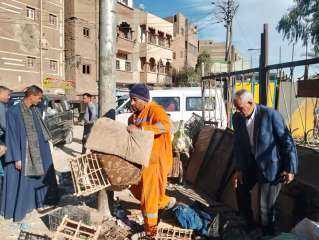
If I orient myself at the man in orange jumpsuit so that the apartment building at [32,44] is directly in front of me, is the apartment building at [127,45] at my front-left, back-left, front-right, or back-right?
front-right

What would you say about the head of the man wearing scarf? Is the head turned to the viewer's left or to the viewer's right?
to the viewer's right

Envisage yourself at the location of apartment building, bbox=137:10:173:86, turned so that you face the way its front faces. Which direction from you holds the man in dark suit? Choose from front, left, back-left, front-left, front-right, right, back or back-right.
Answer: front-right

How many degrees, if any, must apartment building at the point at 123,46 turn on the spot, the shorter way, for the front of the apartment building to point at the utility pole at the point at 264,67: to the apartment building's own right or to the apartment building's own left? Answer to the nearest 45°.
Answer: approximately 45° to the apartment building's own right

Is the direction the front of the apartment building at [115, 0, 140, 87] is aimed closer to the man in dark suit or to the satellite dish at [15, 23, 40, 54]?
the man in dark suit

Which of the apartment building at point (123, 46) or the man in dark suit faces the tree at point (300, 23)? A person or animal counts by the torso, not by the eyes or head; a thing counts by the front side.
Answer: the apartment building

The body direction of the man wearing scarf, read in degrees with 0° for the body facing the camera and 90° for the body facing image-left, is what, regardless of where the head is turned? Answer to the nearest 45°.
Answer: approximately 315°

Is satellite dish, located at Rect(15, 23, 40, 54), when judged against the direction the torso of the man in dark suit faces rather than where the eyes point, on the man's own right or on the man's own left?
on the man's own right

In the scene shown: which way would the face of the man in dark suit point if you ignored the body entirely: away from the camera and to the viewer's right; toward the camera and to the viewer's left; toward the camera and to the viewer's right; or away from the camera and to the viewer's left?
toward the camera and to the viewer's left

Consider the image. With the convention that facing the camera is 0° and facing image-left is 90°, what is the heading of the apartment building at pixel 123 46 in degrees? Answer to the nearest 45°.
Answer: approximately 315°

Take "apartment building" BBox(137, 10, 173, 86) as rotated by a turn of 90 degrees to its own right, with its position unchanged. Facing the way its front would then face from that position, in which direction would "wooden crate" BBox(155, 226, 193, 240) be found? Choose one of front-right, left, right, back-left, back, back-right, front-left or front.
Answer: front-left

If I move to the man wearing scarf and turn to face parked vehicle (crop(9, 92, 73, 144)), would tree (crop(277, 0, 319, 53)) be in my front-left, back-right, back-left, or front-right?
front-right

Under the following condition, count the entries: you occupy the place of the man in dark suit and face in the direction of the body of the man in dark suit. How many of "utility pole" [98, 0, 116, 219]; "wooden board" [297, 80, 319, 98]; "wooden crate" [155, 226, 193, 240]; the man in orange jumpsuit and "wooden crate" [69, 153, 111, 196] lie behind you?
1

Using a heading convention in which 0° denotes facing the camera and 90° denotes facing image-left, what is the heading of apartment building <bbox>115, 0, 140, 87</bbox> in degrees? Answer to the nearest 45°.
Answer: approximately 315°

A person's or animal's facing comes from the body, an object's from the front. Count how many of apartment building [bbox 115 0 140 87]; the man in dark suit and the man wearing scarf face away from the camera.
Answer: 0

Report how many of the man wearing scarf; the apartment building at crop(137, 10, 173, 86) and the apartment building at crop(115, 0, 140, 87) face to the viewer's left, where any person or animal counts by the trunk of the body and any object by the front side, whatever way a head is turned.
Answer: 0
